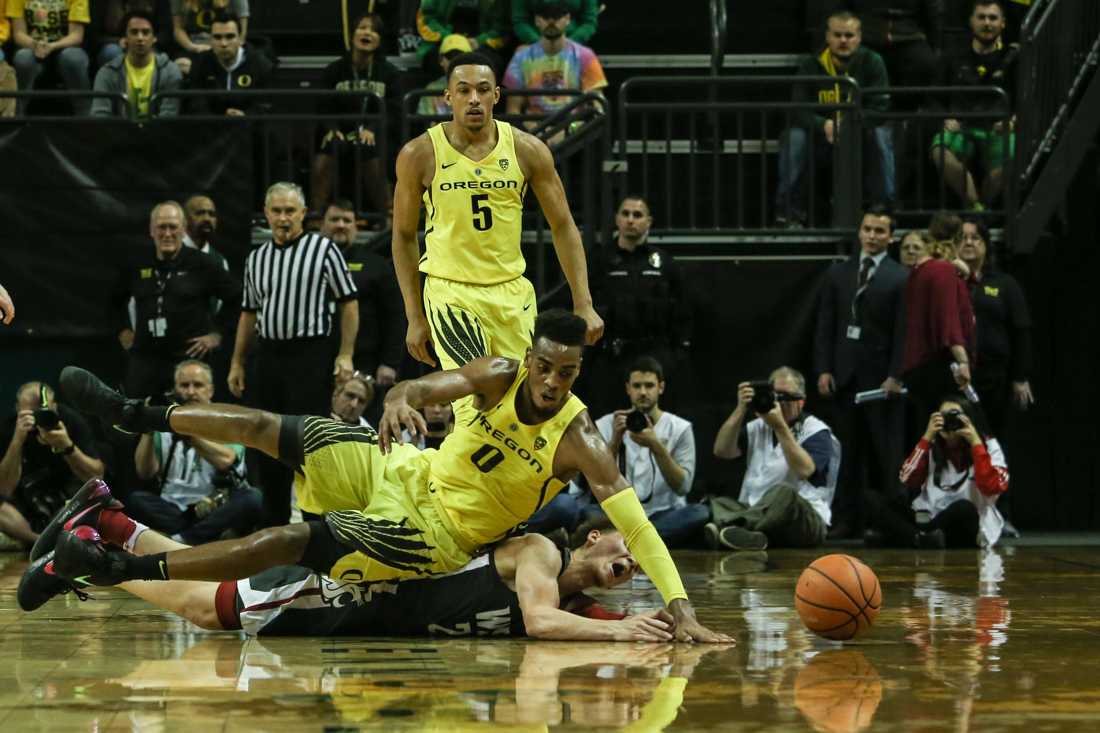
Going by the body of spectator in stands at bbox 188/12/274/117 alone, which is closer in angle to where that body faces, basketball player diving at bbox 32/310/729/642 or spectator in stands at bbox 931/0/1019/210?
the basketball player diving

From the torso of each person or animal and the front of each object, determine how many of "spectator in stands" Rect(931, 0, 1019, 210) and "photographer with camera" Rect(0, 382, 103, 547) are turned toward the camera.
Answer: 2

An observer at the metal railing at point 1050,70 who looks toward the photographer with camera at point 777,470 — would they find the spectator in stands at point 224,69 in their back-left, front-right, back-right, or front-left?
front-right

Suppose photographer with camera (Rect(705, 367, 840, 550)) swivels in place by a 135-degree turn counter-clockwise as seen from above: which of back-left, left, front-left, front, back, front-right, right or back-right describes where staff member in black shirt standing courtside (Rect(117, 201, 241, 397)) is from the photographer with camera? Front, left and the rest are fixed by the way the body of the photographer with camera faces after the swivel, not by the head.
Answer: back

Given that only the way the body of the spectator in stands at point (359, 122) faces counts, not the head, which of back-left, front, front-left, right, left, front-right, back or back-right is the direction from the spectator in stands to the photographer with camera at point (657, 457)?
front-left

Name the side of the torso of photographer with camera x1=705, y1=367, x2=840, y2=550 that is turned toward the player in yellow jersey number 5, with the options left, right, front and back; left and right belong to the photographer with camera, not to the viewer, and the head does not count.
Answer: front

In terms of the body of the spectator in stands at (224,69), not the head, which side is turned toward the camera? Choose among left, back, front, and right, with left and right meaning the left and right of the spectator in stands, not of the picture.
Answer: front

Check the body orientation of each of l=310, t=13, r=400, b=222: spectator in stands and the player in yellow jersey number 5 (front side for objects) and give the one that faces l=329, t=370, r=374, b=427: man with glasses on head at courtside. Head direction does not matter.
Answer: l=310, t=13, r=400, b=222: spectator in stands

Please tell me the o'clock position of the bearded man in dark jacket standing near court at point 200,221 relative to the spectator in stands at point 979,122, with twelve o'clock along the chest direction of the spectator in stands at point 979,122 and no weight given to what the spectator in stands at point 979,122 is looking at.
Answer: the bearded man in dark jacket standing near court at point 200,221 is roughly at 2 o'clock from the spectator in stands at point 979,122.

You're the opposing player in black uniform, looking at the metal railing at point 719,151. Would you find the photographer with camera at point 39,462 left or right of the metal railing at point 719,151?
left

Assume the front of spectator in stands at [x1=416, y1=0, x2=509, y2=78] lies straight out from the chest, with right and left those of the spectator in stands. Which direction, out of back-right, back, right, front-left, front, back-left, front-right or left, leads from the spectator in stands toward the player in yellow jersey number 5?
front

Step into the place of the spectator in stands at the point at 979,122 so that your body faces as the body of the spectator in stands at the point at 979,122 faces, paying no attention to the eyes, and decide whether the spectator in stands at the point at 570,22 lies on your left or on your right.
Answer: on your right

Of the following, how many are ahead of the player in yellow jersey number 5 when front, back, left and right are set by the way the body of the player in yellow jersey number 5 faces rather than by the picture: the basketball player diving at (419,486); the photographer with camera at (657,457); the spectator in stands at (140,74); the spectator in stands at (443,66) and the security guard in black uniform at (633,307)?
1

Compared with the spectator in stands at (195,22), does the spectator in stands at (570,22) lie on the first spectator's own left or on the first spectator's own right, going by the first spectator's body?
on the first spectator's own left

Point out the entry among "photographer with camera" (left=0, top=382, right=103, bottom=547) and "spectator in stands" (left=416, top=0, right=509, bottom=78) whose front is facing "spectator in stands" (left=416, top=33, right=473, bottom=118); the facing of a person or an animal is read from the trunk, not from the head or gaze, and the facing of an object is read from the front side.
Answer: "spectator in stands" (left=416, top=0, right=509, bottom=78)

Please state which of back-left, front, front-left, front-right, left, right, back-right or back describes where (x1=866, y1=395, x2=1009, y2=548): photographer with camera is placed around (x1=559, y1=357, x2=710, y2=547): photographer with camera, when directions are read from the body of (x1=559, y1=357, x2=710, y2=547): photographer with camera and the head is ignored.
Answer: left
